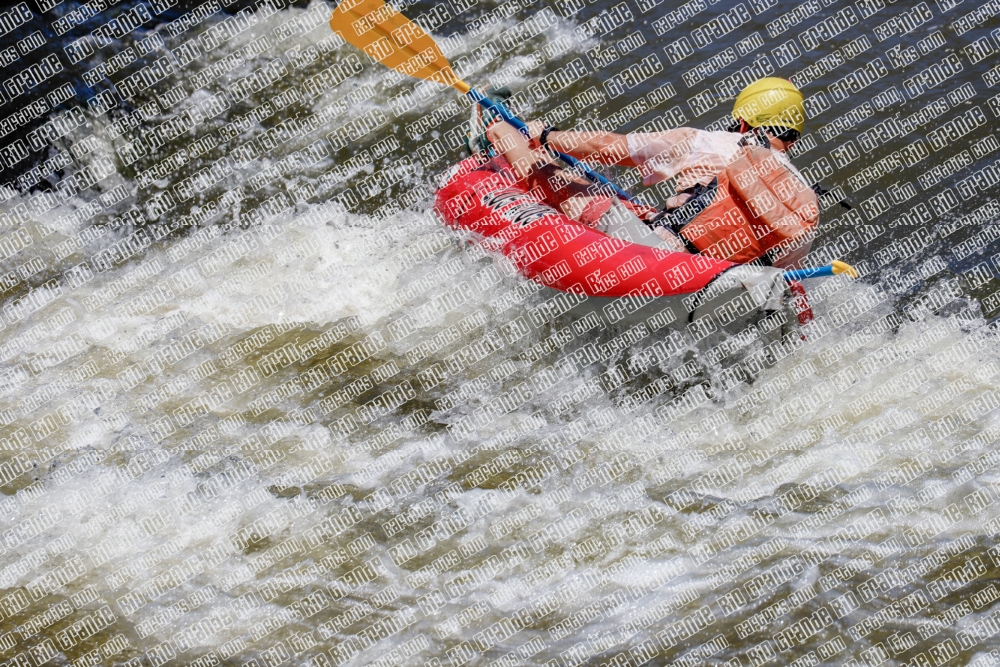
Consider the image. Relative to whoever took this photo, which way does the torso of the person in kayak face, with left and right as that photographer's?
facing away from the viewer and to the left of the viewer
